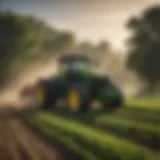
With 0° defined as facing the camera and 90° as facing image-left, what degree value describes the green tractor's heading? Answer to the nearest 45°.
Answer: approximately 315°
